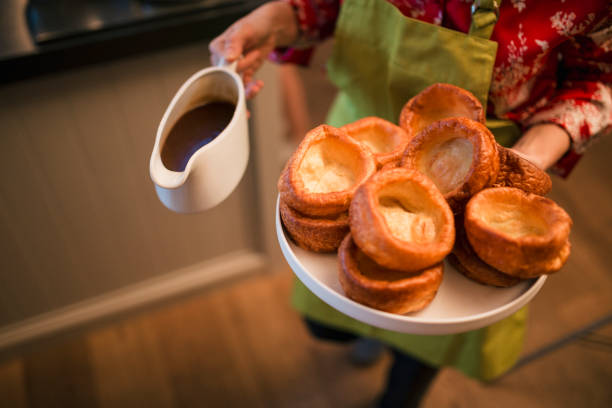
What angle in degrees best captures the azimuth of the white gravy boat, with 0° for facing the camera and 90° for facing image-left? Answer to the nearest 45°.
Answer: approximately 45°
